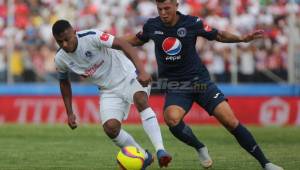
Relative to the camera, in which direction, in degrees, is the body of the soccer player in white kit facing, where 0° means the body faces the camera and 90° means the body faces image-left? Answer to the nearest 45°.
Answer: approximately 45°

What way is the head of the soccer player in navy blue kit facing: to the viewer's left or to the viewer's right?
to the viewer's left

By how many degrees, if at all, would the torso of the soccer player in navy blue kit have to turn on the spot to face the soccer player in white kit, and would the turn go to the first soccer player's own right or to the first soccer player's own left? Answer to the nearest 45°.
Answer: approximately 90° to the first soccer player's own right

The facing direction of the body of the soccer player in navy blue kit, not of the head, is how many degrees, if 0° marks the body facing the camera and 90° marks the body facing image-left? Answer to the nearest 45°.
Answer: approximately 0°
